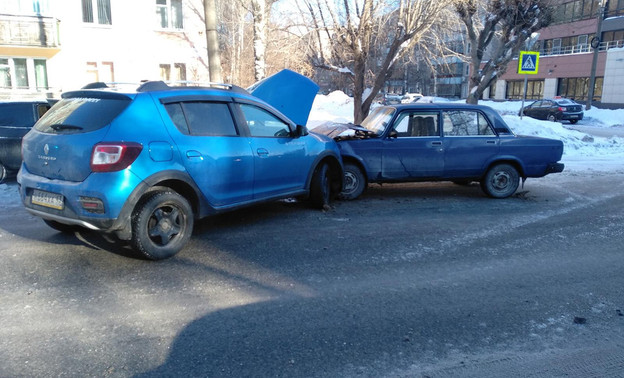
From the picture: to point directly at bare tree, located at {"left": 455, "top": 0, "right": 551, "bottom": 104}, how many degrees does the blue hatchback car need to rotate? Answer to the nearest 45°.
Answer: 0° — it already faces it

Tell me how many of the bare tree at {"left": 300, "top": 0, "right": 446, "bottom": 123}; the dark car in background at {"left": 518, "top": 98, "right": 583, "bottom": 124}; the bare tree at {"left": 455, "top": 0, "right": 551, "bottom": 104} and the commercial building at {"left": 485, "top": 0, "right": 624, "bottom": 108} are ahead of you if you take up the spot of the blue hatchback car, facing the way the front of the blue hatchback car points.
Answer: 4

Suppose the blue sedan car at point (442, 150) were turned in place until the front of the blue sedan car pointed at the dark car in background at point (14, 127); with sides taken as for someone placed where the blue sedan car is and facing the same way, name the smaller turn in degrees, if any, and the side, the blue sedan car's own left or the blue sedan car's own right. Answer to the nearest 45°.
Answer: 0° — it already faces it

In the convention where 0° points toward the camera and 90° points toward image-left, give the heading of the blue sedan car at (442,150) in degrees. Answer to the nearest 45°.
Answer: approximately 90°

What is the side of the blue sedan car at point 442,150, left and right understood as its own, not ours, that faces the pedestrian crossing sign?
right

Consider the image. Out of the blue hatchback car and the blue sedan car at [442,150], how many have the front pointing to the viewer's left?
1

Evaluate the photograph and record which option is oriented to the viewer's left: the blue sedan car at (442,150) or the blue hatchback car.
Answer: the blue sedan car

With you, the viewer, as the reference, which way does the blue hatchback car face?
facing away from the viewer and to the right of the viewer

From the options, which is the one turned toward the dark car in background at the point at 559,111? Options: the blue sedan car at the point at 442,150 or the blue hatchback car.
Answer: the blue hatchback car
